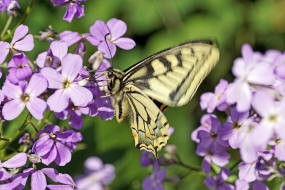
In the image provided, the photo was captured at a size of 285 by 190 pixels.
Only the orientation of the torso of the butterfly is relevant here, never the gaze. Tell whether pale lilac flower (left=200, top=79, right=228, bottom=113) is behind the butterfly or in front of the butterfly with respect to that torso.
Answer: behind

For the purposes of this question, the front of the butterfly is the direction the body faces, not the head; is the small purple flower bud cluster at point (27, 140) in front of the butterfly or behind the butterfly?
in front

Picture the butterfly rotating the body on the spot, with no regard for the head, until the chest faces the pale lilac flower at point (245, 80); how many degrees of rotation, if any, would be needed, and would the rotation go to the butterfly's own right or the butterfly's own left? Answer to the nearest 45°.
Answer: approximately 135° to the butterfly's own left

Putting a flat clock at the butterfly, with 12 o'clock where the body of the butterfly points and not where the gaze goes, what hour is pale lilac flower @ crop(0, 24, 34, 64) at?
The pale lilac flower is roughly at 12 o'clock from the butterfly.

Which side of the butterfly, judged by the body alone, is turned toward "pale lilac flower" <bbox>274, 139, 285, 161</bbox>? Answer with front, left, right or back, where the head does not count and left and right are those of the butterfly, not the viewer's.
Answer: back

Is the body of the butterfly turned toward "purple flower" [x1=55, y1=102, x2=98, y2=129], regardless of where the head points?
yes

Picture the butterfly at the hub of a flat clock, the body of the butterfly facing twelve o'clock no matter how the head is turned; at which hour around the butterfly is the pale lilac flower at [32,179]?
The pale lilac flower is roughly at 11 o'clock from the butterfly.

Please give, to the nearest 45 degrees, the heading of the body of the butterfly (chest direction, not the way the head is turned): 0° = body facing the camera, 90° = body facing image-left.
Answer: approximately 90°

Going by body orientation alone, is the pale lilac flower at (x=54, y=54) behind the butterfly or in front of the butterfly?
in front

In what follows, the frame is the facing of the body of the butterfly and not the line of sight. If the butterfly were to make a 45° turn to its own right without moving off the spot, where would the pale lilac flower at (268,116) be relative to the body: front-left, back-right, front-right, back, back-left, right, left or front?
back
